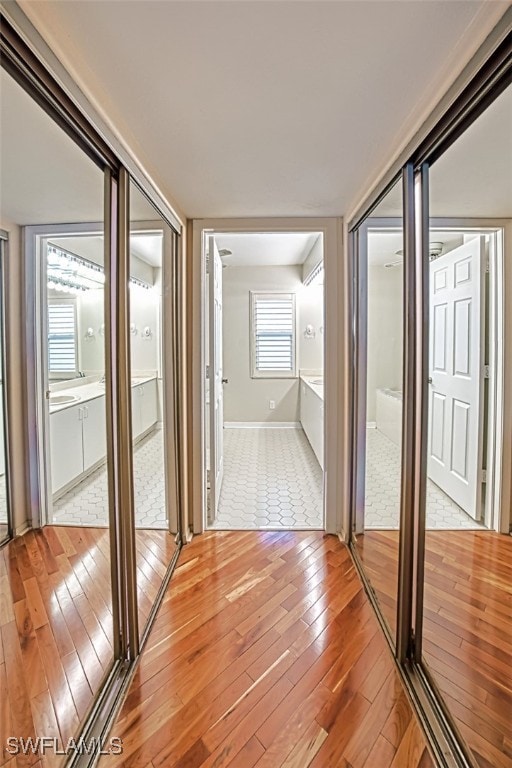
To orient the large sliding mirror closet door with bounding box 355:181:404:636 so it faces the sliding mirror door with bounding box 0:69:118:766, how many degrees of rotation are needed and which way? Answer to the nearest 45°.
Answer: approximately 45° to its left

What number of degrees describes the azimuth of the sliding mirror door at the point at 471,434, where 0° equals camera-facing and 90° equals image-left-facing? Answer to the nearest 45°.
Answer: approximately 90°

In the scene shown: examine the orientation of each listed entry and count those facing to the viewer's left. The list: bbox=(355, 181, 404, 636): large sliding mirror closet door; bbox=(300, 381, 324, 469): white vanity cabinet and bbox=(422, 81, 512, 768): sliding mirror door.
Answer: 3

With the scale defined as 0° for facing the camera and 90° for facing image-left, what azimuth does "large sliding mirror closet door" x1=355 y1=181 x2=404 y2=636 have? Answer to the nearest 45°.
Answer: approximately 90°

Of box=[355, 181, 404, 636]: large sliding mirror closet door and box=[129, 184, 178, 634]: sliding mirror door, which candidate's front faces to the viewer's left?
the large sliding mirror closet door

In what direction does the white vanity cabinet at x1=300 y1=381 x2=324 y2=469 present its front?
to the viewer's left

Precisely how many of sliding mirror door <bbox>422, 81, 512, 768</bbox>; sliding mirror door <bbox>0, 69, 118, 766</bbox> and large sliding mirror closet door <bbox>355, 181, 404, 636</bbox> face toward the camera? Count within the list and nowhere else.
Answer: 0

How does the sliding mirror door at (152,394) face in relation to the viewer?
to the viewer's right

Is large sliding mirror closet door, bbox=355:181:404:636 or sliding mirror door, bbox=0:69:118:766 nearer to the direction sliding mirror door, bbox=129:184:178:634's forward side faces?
the large sliding mirror closet door

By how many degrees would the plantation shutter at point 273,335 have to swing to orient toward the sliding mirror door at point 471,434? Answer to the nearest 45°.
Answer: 0° — it already faces it

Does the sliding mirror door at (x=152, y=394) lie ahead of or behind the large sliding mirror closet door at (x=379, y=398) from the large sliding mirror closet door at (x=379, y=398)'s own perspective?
ahead

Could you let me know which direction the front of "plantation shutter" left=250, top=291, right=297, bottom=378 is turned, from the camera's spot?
facing the viewer
